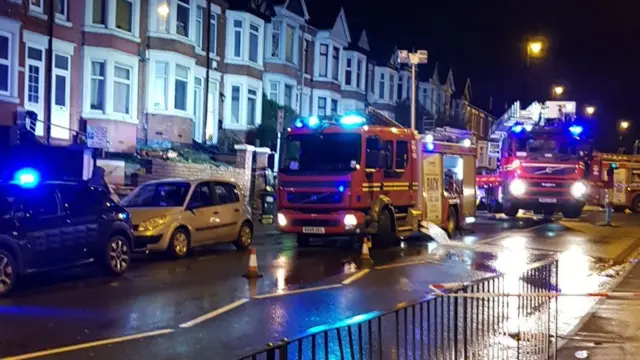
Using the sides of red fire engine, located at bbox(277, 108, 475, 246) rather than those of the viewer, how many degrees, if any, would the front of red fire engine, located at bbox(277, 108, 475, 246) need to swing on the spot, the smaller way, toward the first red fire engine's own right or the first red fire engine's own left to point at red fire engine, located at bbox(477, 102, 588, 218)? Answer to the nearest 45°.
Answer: approximately 180°

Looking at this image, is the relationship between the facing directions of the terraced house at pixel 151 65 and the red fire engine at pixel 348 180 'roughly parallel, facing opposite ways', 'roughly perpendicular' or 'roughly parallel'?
roughly perpendicular

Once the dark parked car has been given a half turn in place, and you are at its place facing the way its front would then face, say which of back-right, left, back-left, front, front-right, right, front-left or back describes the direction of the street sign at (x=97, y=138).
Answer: front-left

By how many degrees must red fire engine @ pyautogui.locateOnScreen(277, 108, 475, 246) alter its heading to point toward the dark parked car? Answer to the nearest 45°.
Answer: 0° — it already faces it

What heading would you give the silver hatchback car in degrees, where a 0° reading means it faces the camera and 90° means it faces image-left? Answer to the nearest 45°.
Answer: approximately 45°

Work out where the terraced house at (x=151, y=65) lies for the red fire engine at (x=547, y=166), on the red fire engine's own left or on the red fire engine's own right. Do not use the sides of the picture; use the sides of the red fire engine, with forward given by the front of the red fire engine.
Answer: on the red fire engine's own right
